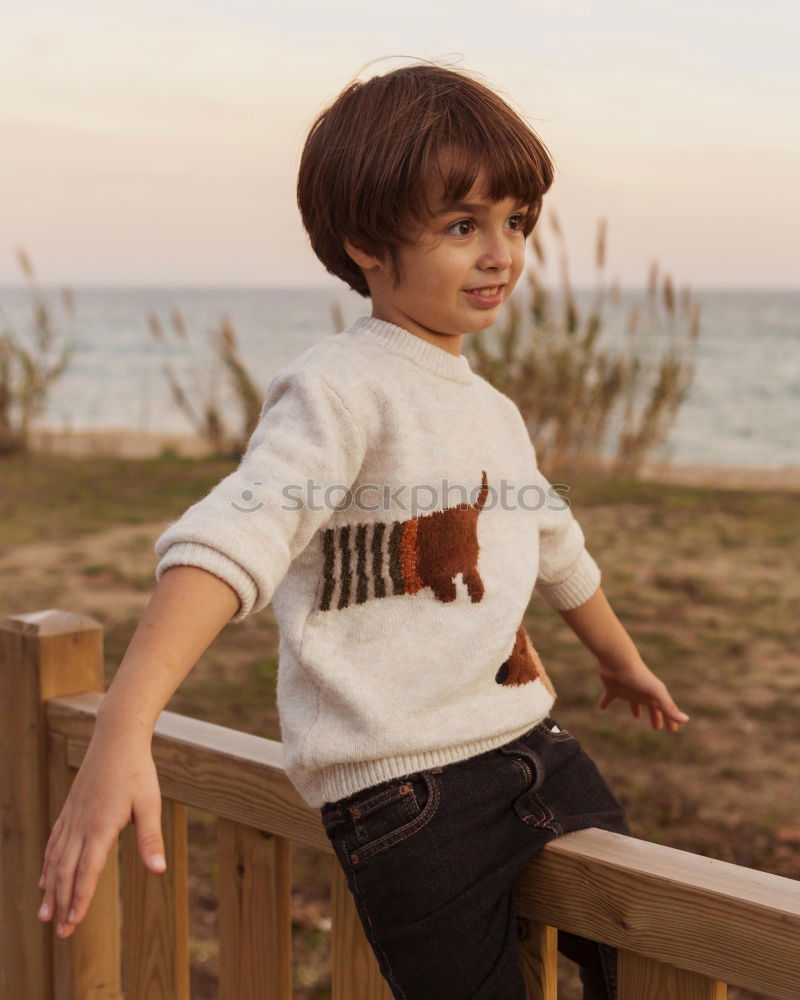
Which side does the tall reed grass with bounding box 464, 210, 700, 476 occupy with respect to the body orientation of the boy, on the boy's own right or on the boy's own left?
on the boy's own left

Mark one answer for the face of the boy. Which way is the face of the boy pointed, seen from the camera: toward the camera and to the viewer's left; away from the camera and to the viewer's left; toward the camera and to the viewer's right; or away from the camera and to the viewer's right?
toward the camera and to the viewer's right

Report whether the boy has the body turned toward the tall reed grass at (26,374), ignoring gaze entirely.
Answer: no
